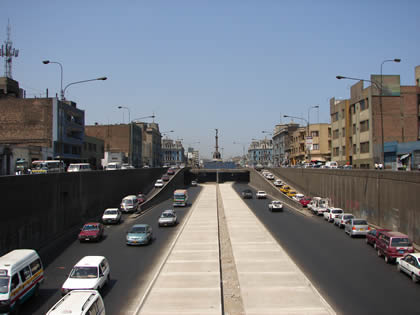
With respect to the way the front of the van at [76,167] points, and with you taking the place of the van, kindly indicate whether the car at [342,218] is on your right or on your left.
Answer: on your left

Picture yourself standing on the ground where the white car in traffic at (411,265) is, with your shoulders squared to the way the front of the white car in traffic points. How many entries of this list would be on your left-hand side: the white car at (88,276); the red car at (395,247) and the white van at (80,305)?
2

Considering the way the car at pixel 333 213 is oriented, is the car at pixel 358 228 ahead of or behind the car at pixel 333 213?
behind

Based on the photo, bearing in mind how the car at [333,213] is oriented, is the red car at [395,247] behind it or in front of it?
behind

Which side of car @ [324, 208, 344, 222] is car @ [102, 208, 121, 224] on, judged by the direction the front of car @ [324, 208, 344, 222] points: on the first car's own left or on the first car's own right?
on the first car's own left

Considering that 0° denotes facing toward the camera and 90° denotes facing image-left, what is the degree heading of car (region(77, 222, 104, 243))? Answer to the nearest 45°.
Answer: approximately 45°

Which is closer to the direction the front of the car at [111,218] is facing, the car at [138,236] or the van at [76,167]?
the car

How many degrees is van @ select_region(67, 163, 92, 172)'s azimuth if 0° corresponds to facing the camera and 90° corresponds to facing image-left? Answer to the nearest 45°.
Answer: approximately 45°

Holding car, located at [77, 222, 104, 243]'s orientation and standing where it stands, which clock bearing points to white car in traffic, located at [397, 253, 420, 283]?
The white car in traffic is roughly at 9 o'clock from the car.

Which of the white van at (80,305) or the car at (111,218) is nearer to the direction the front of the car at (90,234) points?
the white van

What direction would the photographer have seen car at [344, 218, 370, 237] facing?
facing away from the viewer and to the left of the viewer
